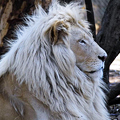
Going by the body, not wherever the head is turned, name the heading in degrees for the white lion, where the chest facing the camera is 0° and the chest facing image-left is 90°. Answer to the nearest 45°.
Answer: approximately 270°

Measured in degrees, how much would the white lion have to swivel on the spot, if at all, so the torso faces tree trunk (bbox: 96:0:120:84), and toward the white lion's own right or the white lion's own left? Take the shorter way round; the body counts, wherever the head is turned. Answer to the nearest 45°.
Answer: approximately 45° to the white lion's own left
